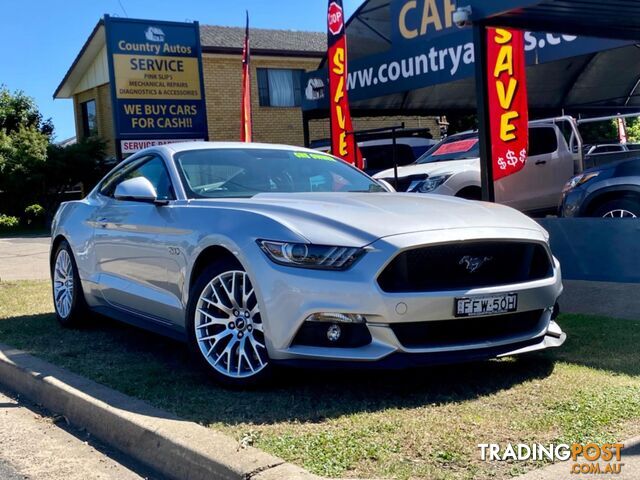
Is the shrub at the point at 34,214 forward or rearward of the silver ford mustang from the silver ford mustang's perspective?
rearward

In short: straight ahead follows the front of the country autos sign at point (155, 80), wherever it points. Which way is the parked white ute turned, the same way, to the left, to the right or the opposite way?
to the right

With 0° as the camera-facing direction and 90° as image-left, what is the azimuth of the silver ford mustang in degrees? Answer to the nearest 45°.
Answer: approximately 315°

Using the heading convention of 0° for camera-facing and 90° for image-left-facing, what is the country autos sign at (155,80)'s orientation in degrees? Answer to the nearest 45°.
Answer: approximately 0°

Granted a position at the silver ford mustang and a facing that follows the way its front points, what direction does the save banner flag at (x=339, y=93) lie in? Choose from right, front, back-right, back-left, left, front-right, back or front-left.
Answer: back-left

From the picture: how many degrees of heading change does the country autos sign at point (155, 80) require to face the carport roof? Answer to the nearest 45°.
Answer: approximately 90° to its left

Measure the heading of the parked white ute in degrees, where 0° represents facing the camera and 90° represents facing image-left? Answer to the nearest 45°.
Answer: approximately 45°
